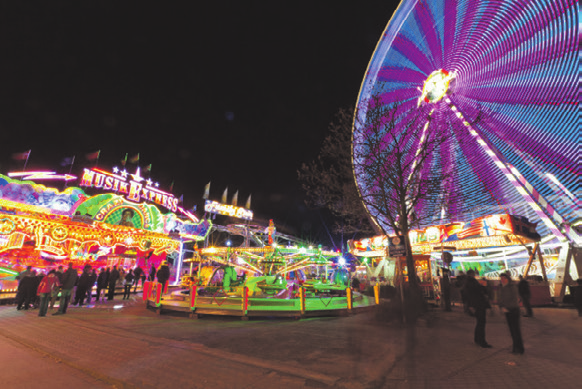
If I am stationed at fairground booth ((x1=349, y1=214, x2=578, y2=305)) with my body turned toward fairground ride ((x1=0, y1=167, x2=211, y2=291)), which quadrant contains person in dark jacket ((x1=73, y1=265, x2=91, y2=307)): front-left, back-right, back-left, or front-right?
front-left

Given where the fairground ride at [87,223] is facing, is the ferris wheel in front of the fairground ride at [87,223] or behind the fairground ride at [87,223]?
in front

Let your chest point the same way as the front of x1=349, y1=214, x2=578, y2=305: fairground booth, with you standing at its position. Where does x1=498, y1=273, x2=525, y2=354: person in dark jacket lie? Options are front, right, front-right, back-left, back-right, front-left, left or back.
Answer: front-left

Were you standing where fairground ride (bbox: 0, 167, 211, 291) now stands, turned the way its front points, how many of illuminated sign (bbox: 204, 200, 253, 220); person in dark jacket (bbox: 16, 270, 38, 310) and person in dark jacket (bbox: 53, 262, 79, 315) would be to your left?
1

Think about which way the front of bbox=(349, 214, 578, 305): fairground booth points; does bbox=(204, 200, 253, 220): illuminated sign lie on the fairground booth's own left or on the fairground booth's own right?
on the fairground booth's own right

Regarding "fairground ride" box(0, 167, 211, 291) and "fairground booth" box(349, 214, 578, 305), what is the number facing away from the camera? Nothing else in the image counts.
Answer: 0

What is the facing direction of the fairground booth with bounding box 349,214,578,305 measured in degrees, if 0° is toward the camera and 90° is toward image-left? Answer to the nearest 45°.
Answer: approximately 45°

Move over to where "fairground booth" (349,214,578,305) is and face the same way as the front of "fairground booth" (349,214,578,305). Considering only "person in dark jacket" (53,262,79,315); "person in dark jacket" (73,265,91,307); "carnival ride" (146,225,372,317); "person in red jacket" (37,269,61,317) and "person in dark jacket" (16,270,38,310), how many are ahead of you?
5

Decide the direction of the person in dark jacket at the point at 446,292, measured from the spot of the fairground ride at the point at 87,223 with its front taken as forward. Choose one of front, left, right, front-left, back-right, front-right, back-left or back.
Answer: front

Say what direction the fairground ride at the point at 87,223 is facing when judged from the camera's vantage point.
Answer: facing the viewer and to the right of the viewer

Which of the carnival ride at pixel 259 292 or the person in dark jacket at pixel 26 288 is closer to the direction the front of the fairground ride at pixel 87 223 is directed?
the carnival ride

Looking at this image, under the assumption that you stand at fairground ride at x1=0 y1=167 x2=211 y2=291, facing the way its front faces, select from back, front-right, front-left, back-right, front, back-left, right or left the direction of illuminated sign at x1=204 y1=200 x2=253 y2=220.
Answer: left

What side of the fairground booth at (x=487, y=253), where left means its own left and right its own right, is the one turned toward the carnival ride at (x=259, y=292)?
front

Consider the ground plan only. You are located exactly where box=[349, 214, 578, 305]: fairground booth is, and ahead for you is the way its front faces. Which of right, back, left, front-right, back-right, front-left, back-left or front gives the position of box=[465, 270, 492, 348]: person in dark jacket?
front-left

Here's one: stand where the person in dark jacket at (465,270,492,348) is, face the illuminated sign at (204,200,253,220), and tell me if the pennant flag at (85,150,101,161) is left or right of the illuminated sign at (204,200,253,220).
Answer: left

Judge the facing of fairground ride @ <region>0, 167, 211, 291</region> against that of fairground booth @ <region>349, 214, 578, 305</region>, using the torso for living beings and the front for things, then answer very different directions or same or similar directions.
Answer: very different directions
